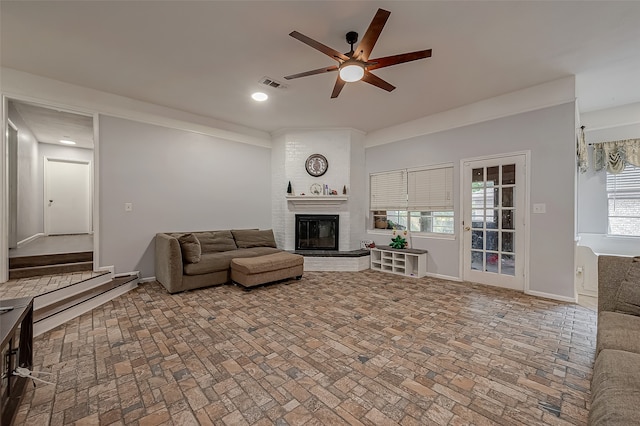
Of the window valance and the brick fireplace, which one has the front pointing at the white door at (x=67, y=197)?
the window valance

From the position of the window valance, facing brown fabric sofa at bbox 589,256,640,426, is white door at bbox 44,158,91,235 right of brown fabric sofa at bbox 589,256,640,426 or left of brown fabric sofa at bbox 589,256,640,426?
right

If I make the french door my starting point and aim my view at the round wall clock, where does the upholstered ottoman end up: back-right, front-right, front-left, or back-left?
front-left

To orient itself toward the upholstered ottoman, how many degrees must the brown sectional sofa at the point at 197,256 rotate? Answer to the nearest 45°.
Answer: approximately 45° to its left

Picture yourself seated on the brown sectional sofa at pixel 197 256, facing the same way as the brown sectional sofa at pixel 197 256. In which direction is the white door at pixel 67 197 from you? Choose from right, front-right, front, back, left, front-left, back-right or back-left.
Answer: back

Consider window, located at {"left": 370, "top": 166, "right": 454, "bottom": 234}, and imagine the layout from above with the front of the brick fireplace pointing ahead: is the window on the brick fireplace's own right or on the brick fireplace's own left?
on the brick fireplace's own left

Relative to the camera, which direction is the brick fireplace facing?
toward the camera

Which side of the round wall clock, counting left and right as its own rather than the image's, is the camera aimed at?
front

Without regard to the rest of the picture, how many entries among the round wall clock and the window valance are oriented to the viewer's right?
0

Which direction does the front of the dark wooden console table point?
to the viewer's right

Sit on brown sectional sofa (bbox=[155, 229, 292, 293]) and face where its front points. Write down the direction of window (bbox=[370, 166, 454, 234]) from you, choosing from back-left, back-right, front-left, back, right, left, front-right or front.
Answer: front-left

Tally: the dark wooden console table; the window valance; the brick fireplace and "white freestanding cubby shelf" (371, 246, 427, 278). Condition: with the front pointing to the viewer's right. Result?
1

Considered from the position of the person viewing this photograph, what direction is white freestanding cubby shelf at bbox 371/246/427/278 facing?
facing the viewer and to the left of the viewer

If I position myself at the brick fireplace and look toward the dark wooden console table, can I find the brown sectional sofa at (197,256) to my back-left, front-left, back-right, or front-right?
front-right
